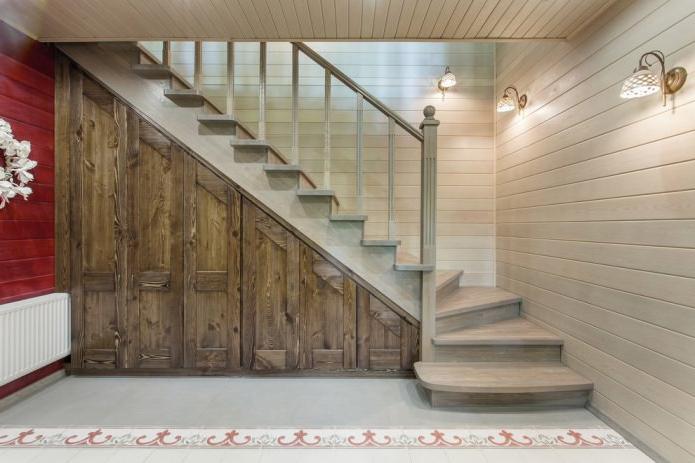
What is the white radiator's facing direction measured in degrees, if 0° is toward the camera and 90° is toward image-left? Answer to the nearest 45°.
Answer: approximately 315°

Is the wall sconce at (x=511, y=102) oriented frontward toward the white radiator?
yes

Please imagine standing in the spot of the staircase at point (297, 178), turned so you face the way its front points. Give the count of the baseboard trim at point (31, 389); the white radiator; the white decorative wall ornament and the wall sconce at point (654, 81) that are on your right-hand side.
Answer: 3

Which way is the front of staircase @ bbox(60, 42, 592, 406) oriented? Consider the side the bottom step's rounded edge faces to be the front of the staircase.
toward the camera

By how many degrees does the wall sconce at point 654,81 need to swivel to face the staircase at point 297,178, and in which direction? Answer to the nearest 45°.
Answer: approximately 45° to its right

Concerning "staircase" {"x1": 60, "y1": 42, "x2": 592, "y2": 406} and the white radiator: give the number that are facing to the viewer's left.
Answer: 0

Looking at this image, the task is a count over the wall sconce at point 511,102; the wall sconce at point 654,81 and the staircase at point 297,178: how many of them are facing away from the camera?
0

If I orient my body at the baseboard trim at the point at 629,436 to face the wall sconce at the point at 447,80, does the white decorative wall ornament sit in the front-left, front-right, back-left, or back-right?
front-left

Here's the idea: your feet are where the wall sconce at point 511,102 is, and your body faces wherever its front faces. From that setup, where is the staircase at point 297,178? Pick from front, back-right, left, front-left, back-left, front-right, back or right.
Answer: front

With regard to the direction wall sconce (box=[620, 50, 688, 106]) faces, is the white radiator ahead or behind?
ahead

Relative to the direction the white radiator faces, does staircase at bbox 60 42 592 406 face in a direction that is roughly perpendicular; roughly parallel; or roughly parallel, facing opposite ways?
roughly perpendicular

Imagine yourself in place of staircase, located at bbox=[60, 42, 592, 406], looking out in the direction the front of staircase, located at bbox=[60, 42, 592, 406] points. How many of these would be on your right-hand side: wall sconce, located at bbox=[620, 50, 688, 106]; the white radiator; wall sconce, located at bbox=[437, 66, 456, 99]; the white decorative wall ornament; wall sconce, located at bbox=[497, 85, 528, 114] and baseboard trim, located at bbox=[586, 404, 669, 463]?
2

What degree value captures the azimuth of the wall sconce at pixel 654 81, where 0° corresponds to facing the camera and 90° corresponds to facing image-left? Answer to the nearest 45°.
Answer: approximately 45°

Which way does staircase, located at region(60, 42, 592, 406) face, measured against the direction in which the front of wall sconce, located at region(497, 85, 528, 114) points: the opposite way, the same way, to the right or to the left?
to the left

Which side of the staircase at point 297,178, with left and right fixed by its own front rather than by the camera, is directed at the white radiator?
right

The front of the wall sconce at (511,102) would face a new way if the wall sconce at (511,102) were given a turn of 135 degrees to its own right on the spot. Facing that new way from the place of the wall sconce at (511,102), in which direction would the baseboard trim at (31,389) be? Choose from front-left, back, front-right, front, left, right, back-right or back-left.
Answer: back-left

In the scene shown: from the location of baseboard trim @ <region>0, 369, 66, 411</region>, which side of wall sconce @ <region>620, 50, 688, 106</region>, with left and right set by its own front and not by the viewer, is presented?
front

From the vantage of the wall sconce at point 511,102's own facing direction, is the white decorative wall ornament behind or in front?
in front
